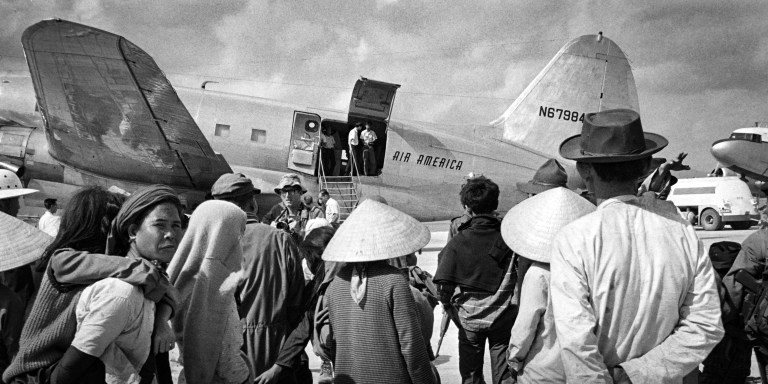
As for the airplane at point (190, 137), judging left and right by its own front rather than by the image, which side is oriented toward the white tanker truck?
back

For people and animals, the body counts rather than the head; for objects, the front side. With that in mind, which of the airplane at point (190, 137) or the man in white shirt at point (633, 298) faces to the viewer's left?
the airplane

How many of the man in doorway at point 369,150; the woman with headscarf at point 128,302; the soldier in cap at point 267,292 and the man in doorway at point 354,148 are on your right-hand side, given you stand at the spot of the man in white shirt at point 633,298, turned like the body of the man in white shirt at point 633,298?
0

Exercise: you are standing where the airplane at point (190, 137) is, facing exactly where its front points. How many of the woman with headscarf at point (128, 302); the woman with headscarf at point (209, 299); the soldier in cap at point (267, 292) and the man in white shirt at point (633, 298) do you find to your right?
0

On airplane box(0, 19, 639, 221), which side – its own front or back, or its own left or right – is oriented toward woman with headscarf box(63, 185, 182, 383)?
left

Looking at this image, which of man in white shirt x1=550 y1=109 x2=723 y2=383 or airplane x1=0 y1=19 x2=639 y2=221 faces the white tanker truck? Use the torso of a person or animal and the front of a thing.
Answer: the man in white shirt

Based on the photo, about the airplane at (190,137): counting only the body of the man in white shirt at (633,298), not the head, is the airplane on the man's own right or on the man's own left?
on the man's own left

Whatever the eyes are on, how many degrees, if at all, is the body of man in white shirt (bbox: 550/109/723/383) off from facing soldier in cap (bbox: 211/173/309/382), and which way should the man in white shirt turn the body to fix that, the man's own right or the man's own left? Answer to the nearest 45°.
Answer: approximately 90° to the man's own left

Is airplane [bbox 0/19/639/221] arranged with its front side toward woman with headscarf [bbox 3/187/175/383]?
no

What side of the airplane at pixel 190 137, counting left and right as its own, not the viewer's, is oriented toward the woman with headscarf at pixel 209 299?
left

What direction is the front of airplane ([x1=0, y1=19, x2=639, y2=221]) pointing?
to the viewer's left

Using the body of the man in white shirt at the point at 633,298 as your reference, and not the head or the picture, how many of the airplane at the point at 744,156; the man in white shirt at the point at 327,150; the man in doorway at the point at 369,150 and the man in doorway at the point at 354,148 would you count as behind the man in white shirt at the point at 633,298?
0

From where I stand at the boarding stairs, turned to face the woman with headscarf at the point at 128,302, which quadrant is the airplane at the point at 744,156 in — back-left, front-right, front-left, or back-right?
back-left

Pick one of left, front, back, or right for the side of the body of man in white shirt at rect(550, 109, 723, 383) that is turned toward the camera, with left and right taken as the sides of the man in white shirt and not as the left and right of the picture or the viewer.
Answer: back

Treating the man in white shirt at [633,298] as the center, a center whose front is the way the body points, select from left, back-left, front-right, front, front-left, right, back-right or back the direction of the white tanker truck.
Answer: front

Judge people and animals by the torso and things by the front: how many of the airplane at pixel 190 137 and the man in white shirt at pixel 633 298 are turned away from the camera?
1

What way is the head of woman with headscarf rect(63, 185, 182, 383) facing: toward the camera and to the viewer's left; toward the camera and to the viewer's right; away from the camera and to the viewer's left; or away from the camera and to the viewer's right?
toward the camera and to the viewer's right

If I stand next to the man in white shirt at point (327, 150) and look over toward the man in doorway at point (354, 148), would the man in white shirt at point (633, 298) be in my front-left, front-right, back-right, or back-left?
front-right

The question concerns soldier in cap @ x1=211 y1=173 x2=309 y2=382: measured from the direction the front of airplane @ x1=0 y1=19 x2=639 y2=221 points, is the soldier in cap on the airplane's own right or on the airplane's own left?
on the airplane's own left
